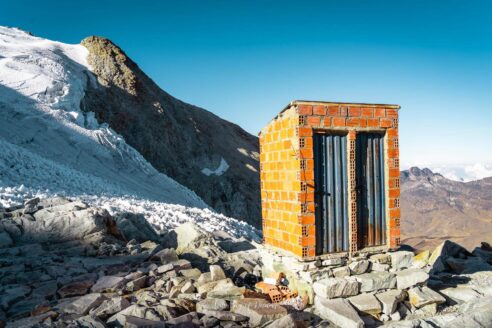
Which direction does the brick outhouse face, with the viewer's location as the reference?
facing the viewer and to the right of the viewer

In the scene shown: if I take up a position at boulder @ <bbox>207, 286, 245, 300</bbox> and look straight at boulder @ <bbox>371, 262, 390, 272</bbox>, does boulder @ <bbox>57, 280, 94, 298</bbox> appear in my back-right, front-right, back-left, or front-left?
back-left

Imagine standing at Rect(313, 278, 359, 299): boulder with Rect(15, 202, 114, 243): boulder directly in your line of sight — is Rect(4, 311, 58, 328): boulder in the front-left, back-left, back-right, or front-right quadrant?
front-left

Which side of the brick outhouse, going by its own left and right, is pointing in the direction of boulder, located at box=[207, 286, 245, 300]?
right

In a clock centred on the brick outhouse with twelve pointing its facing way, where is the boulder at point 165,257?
The boulder is roughly at 5 o'clock from the brick outhouse.

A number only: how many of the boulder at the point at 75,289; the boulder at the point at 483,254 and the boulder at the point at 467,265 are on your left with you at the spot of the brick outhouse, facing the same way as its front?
2

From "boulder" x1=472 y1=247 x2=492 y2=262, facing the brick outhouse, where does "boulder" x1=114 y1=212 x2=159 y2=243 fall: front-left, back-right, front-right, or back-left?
front-right

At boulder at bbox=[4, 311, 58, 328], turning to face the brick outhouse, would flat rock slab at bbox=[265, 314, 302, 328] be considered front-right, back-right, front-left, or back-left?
front-right

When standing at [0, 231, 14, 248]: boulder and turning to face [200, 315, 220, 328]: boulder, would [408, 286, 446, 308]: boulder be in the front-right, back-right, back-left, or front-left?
front-left

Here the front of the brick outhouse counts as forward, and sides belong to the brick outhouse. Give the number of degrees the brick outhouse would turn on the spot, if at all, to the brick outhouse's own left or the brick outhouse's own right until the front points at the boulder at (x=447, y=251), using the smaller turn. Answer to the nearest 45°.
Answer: approximately 90° to the brick outhouse's own left
